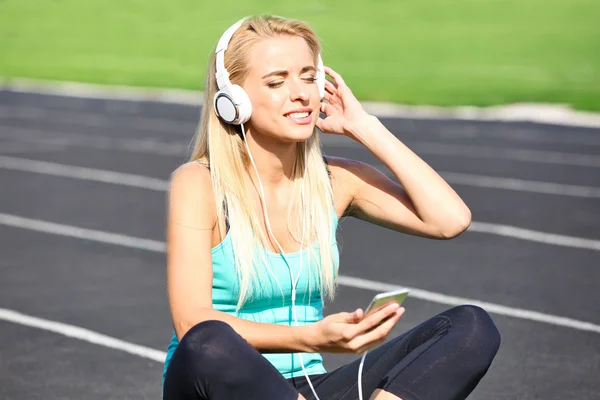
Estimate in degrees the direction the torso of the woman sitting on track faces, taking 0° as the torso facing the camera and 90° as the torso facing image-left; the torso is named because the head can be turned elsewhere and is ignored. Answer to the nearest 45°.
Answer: approximately 315°
